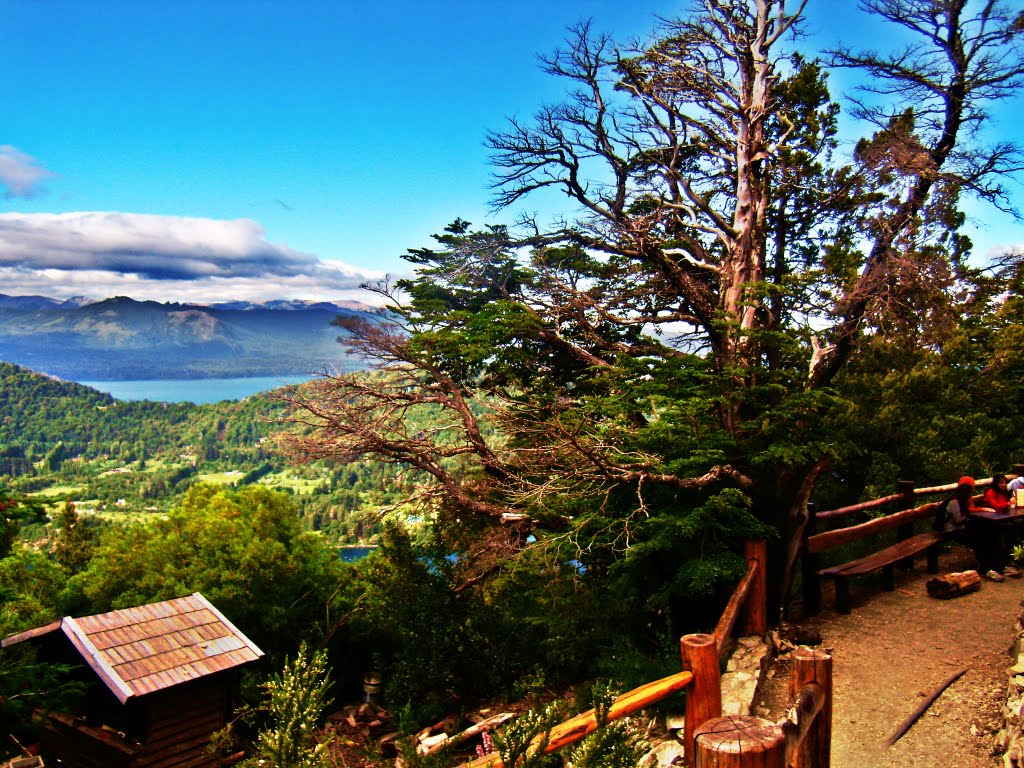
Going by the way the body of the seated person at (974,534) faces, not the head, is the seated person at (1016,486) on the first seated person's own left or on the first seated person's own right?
on the first seated person's own left

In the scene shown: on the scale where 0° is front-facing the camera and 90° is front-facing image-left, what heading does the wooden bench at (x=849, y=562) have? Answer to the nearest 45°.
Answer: approximately 315°

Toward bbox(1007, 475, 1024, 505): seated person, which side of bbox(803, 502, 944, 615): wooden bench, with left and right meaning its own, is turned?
left

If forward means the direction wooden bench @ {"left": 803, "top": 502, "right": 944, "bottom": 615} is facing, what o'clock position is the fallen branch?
The fallen branch is roughly at 1 o'clock from the wooden bench.

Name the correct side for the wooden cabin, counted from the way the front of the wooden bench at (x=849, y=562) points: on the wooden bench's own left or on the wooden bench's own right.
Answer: on the wooden bench's own right
